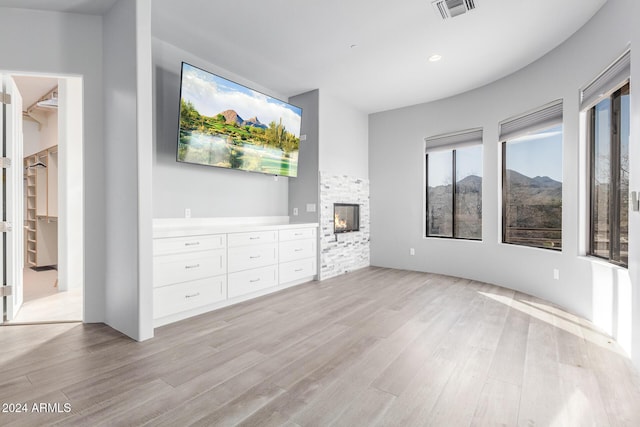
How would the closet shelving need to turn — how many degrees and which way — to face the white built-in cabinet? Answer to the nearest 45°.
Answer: approximately 45° to its left

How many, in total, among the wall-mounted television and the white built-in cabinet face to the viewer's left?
0

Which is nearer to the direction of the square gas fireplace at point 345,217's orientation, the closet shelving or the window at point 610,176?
the window

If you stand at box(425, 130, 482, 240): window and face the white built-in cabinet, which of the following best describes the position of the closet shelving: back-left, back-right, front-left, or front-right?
front-right

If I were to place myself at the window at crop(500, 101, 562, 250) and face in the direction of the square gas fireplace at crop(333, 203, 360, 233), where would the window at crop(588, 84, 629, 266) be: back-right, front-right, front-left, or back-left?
back-left

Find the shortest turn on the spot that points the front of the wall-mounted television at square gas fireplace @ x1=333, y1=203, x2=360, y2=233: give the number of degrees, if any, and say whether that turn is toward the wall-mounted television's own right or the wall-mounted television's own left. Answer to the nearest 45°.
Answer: approximately 90° to the wall-mounted television's own left

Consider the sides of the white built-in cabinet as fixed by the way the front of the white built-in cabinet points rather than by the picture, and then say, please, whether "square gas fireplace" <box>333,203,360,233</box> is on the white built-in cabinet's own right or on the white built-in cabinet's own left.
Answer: on the white built-in cabinet's own left

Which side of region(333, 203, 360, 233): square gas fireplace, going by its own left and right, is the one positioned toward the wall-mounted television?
right

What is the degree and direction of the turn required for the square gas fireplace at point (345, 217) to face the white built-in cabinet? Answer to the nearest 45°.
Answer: approximately 90° to its right

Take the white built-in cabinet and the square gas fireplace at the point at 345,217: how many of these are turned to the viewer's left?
0

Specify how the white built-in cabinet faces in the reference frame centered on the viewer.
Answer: facing the viewer and to the right of the viewer
